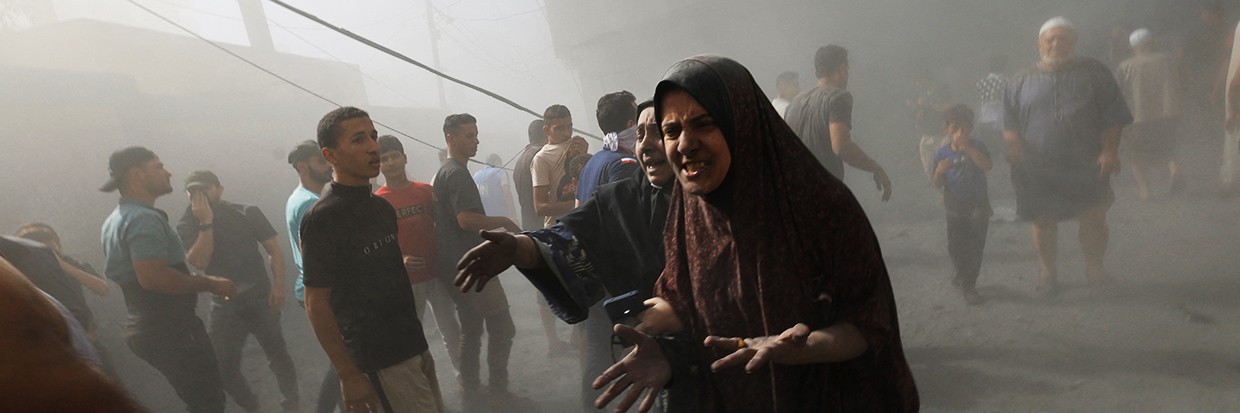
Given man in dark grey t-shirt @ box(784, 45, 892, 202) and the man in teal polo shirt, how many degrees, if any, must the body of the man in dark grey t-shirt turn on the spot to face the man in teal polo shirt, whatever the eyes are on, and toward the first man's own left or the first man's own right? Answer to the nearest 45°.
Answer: approximately 180°

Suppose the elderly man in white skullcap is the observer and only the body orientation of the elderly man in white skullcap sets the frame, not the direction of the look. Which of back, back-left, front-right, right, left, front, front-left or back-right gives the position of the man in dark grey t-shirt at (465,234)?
front-right

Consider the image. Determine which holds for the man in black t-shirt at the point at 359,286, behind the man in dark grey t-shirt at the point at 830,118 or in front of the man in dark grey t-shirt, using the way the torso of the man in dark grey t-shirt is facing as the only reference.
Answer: behind

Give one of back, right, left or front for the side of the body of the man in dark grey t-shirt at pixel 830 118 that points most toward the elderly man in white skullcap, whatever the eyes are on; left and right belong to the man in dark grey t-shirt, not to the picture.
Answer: front

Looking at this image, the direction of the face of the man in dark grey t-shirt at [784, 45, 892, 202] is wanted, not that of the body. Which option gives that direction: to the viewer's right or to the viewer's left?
to the viewer's right

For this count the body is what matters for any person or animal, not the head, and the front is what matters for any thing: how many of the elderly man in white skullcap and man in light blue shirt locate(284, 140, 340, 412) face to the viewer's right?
1

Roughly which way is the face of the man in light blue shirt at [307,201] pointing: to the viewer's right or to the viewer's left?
to the viewer's right

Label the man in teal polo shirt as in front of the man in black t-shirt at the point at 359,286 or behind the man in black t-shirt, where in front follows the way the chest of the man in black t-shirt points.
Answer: behind

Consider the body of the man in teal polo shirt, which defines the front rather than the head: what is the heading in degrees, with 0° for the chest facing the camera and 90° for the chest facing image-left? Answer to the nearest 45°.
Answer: approximately 270°

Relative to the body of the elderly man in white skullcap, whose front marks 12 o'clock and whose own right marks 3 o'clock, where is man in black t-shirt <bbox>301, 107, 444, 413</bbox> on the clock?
The man in black t-shirt is roughly at 1 o'clock from the elderly man in white skullcap.

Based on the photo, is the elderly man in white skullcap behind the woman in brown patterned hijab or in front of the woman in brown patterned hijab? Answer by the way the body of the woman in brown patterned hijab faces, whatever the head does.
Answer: behind

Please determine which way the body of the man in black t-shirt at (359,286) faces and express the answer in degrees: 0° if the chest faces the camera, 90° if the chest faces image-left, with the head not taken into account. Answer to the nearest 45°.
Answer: approximately 315°
